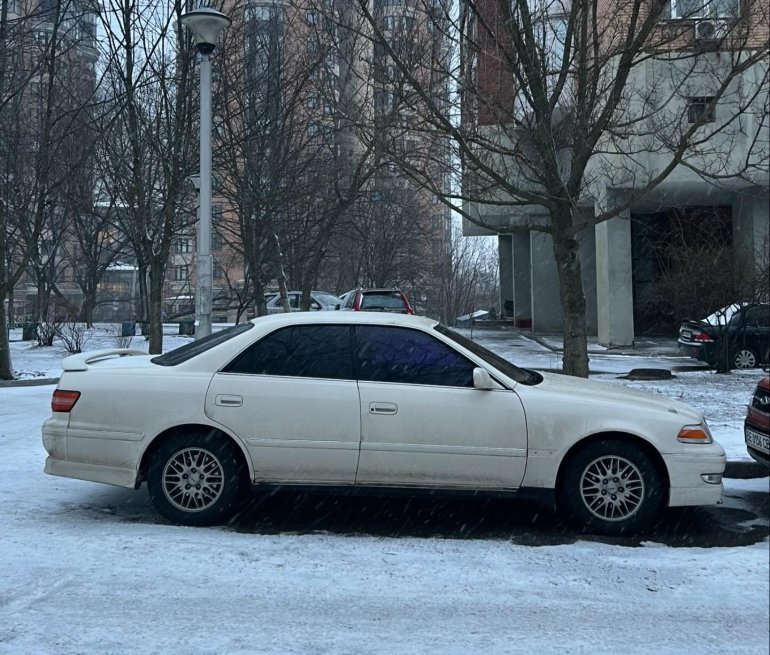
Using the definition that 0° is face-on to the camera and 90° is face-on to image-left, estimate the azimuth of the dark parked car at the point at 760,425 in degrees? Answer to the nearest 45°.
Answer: approximately 45°

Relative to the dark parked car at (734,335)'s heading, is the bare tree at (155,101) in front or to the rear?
to the rear

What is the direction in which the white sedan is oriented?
to the viewer's right

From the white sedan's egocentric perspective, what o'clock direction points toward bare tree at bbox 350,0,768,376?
The bare tree is roughly at 10 o'clock from the white sedan.

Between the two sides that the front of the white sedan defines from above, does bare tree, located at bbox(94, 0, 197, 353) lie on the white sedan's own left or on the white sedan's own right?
on the white sedan's own left

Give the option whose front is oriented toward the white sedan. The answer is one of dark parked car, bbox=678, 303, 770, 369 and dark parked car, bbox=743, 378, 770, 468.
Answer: dark parked car, bbox=743, 378, 770, 468

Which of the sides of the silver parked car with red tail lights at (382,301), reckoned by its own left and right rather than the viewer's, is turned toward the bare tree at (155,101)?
left

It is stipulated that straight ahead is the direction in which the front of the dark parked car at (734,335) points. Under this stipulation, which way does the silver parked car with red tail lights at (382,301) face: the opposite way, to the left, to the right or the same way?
to the left

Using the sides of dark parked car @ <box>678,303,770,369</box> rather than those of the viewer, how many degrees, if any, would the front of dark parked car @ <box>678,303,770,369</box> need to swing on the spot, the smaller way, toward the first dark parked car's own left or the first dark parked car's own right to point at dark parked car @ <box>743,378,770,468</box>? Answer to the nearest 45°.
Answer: approximately 135° to the first dark parked car's own right

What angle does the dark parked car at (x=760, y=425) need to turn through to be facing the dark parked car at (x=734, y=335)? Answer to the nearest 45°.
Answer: approximately 135° to its right

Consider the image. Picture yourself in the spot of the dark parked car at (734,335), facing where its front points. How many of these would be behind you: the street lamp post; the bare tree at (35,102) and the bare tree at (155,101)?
3

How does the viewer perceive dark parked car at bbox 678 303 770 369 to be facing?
facing away from the viewer and to the right of the viewer
